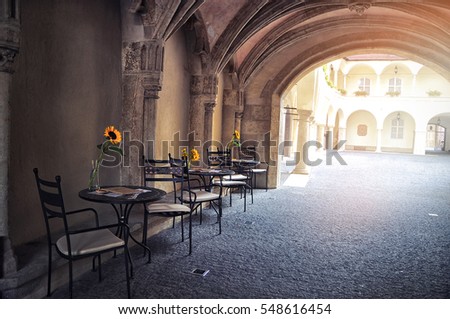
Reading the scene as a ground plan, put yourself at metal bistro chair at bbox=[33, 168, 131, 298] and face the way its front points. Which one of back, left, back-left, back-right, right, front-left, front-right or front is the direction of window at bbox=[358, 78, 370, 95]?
front

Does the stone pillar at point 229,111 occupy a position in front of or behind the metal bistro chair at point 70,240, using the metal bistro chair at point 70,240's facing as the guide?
in front

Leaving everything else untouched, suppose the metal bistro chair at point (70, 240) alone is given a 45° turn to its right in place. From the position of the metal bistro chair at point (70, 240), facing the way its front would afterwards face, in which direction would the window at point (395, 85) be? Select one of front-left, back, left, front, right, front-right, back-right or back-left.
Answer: front-left

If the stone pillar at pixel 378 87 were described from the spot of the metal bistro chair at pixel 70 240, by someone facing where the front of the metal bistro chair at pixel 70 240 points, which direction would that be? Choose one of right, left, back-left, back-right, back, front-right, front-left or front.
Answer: front

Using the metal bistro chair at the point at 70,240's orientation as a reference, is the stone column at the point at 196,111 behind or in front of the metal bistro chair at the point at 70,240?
in front

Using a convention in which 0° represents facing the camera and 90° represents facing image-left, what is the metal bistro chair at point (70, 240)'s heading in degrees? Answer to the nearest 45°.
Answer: approximately 225°

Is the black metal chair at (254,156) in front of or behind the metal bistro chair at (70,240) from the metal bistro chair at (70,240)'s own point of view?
in front

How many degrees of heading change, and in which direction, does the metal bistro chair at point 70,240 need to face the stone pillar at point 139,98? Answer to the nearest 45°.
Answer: approximately 45° to its left

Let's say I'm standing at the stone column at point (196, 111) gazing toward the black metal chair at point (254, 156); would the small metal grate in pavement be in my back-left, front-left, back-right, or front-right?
back-right
